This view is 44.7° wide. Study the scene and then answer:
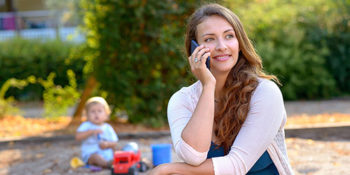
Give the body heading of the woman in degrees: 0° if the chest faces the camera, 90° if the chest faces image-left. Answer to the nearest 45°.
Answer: approximately 45°

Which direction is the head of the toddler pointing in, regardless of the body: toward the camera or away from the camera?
toward the camera

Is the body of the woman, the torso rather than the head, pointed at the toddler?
no

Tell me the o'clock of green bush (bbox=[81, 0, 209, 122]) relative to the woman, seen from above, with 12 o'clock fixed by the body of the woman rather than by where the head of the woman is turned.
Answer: The green bush is roughly at 4 o'clock from the woman.

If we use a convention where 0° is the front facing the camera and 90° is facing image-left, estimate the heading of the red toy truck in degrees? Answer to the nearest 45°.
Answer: approximately 45°

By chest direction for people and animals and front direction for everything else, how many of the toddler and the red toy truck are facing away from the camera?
0

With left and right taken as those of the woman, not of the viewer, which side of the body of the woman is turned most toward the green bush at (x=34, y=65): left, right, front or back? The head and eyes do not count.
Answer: right

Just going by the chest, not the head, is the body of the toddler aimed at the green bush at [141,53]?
no

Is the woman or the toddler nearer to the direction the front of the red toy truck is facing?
the woman

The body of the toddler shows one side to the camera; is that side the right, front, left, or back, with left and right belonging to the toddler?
front

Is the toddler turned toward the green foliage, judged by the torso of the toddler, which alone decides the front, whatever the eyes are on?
no

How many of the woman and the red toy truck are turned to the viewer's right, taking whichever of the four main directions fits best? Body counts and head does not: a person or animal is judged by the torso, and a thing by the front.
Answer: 0

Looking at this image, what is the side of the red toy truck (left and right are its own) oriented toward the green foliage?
back
